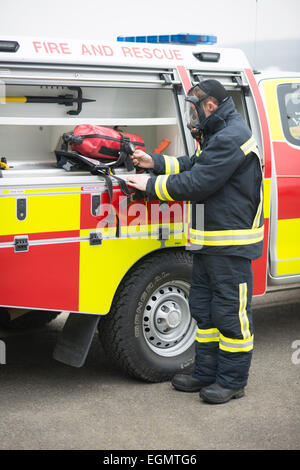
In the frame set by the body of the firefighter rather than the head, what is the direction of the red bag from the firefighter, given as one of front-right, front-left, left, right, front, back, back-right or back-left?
front

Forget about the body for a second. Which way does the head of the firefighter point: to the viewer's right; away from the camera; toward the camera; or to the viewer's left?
to the viewer's left

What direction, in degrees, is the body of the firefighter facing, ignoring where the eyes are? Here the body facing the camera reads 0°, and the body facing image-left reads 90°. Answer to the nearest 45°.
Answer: approximately 90°
